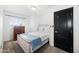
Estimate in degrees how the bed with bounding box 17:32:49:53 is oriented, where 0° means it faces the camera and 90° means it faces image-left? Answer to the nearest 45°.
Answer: approximately 45°
